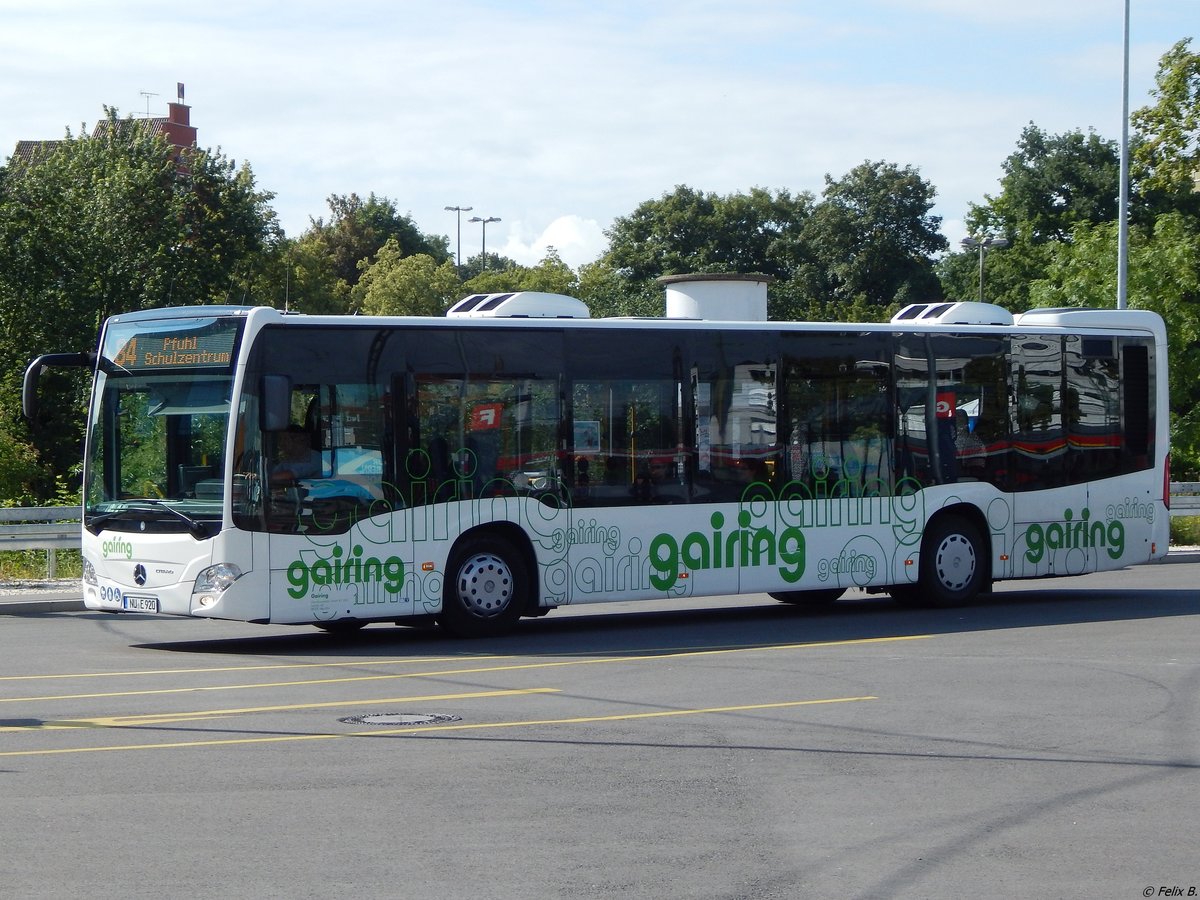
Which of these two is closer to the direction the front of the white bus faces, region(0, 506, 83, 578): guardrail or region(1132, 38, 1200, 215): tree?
the guardrail

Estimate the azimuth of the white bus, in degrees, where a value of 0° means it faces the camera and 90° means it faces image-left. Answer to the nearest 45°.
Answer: approximately 45°

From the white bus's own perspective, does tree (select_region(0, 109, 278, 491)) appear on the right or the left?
on its right

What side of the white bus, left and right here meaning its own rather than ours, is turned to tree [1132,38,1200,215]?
back

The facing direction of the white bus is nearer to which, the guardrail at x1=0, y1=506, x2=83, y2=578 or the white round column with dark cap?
the guardrail

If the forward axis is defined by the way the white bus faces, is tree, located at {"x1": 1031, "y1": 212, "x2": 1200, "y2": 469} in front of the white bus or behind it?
behind

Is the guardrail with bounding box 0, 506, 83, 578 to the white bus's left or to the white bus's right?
on its right
